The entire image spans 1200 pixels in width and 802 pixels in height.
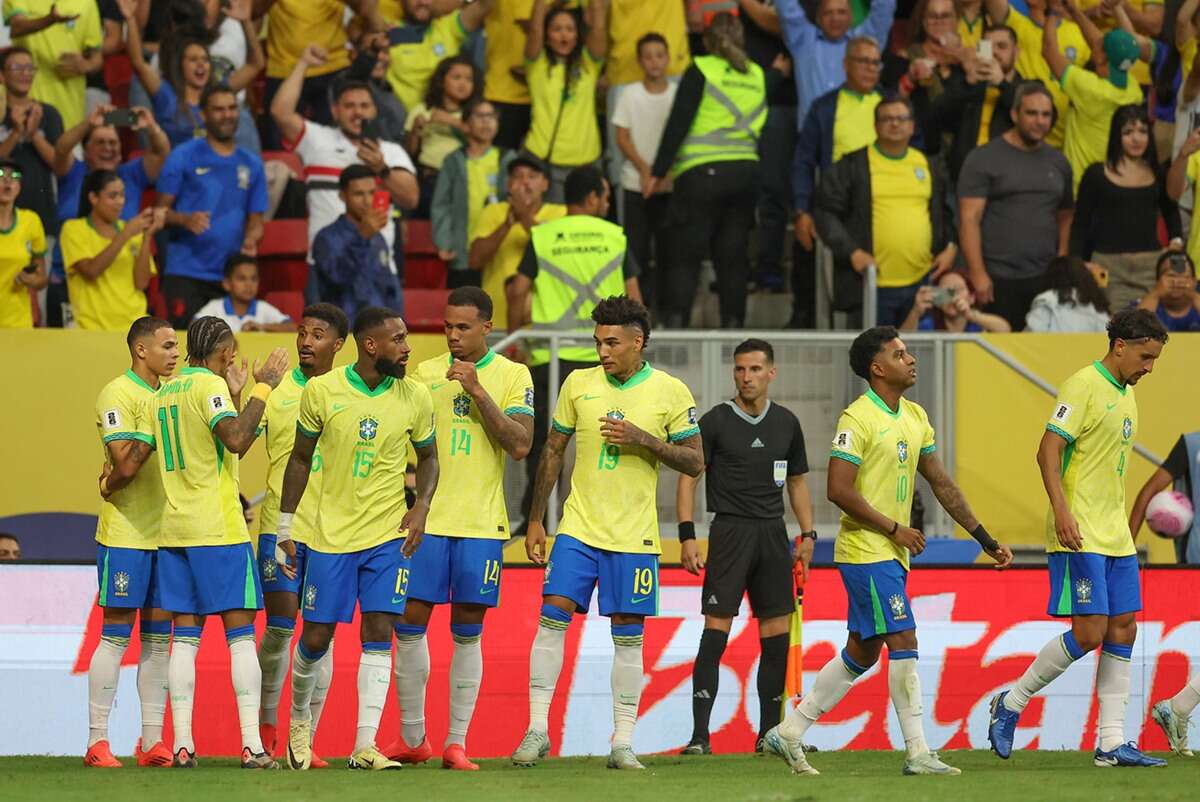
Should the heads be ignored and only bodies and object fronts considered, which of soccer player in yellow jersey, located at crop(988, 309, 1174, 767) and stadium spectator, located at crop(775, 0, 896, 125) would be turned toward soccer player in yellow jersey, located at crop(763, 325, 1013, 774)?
the stadium spectator

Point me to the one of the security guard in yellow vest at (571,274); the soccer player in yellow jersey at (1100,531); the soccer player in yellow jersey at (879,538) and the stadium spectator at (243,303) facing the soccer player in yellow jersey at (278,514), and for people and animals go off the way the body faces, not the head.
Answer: the stadium spectator

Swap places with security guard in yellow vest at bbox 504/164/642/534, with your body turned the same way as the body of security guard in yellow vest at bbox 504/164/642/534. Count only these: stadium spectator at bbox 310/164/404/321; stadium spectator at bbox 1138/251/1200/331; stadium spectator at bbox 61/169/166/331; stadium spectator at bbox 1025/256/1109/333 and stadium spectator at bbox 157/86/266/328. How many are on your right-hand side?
2

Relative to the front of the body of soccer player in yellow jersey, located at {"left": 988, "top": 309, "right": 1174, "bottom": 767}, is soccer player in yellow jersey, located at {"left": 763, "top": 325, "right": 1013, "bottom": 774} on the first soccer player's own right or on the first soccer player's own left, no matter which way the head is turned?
on the first soccer player's own right

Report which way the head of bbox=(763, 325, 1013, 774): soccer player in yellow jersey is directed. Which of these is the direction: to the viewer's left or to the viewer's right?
to the viewer's right

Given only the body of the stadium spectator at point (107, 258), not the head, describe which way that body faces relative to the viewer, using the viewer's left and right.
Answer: facing the viewer and to the right of the viewer

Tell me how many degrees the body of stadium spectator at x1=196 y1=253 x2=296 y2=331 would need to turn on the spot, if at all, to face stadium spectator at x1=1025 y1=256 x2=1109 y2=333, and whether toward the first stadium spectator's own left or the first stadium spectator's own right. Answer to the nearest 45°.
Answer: approximately 90° to the first stadium spectator's own left

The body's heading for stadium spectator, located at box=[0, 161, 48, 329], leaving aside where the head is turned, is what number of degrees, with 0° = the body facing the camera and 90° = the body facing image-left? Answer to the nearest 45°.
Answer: approximately 0°
